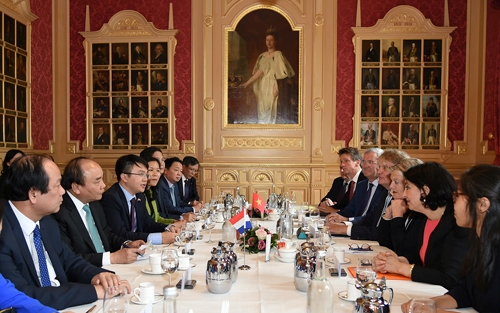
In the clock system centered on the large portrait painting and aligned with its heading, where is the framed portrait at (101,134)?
The framed portrait is roughly at 3 o'clock from the large portrait painting.

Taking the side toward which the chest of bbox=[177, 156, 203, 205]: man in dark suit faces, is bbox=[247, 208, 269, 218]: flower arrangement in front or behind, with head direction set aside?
in front

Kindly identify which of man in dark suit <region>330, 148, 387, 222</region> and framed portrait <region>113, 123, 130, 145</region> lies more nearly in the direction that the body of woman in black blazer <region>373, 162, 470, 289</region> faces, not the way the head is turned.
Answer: the framed portrait

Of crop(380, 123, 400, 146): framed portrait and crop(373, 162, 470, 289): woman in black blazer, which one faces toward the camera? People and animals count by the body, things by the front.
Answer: the framed portrait

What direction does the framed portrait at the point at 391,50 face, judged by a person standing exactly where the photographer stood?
facing the viewer

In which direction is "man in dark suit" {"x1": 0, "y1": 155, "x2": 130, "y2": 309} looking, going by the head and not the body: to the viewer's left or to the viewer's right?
to the viewer's right

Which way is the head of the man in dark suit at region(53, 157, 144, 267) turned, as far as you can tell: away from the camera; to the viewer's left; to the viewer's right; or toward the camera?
to the viewer's right

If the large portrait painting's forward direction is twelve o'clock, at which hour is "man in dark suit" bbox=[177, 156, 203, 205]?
The man in dark suit is roughly at 1 o'clock from the large portrait painting.

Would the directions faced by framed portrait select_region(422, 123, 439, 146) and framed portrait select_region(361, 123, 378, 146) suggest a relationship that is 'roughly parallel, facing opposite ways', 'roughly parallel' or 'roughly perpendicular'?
roughly parallel

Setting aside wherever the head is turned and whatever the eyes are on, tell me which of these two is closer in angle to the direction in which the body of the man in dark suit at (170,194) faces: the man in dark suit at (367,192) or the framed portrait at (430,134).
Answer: the man in dark suit

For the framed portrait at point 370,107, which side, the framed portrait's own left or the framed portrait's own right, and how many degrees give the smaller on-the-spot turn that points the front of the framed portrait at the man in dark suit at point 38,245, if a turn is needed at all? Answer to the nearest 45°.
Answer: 0° — it already faces them

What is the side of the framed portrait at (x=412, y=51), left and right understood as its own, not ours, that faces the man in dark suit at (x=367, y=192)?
front

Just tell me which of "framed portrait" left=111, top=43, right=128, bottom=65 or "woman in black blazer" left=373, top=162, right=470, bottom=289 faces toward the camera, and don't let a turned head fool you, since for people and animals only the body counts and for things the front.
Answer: the framed portrait

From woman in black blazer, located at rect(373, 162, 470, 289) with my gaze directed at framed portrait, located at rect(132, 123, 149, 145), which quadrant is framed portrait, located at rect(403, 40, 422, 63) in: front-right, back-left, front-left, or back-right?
front-right

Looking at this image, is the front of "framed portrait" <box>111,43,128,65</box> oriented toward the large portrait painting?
no

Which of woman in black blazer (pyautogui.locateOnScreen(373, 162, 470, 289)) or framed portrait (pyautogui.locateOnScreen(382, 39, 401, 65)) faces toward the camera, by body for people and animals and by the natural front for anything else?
the framed portrait

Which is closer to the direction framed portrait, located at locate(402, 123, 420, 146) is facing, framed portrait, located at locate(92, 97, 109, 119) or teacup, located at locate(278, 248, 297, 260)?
the teacup

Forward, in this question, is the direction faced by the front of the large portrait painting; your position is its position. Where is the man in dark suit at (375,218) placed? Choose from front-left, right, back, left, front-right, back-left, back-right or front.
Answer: front

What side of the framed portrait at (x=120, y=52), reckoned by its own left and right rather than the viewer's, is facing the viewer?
front

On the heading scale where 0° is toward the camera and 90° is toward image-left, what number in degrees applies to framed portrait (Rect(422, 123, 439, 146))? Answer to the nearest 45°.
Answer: approximately 0°

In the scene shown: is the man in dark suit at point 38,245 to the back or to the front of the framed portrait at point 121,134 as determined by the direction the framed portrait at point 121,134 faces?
to the front

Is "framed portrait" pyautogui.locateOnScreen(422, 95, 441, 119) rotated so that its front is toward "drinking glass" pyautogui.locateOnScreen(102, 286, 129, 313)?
yes

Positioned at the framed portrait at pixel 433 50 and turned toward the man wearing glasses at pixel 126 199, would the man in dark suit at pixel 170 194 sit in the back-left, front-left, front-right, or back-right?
front-right
